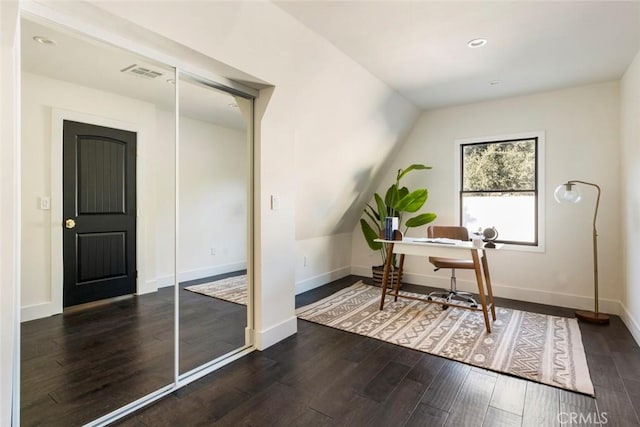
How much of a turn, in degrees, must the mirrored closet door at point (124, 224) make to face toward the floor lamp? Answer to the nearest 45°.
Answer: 0° — it already faces it

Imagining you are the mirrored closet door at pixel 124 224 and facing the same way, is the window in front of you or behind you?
in front

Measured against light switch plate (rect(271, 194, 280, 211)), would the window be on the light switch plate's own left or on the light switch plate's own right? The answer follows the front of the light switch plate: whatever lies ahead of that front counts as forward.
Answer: on the light switch plate's own left

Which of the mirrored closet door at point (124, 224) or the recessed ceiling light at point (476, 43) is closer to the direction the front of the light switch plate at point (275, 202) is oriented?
the recessed ceiling light

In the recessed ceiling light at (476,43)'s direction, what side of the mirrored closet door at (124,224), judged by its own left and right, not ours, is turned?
front

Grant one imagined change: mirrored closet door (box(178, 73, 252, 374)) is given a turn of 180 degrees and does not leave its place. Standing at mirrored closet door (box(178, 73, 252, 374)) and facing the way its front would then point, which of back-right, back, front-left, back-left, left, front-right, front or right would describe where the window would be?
back-right

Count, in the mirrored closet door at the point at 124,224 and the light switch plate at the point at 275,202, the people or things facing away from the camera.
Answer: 0

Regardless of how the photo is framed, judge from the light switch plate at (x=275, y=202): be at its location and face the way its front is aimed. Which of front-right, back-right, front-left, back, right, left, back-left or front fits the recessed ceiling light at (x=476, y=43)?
front-left

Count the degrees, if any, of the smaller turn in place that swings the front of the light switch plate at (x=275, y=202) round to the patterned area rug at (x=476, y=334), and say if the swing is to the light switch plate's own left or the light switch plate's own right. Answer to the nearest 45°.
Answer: approximately 45° to the light switch plate's own left

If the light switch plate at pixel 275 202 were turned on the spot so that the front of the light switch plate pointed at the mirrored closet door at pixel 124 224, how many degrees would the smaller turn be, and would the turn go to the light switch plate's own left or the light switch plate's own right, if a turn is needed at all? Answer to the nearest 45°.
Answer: approximately 135° to the light switch plate's own right

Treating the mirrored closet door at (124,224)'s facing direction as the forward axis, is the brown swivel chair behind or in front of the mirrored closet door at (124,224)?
in front

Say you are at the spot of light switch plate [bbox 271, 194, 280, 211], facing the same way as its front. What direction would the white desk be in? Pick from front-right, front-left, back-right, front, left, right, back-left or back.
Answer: front-left
